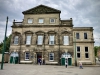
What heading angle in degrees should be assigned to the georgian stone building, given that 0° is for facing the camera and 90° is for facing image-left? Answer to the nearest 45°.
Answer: approximately 0°
